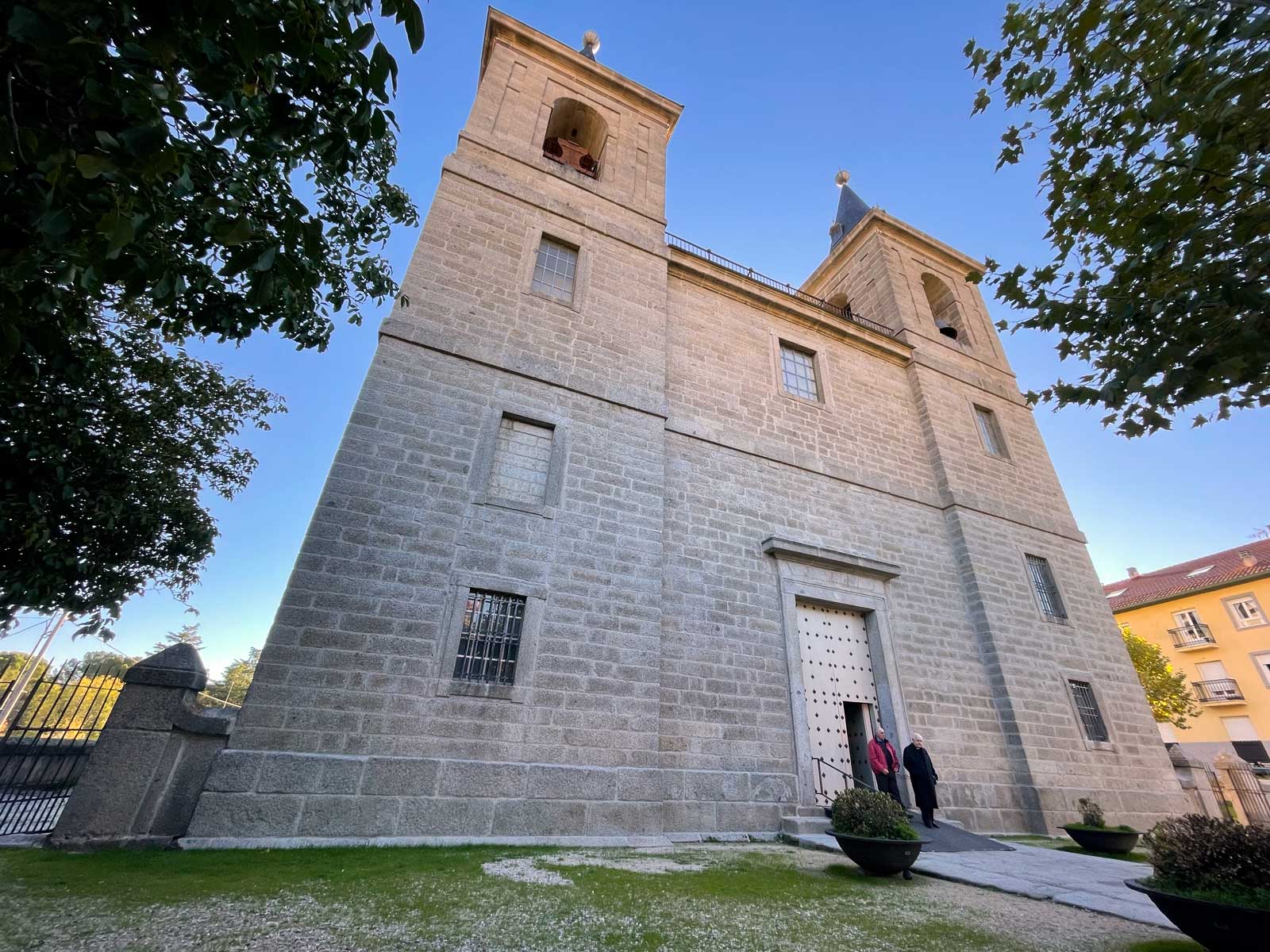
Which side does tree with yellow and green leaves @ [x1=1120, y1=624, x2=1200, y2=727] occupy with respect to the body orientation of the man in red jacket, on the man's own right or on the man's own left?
on the man's own left

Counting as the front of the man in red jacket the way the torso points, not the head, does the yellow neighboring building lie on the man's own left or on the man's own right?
on the man's own left

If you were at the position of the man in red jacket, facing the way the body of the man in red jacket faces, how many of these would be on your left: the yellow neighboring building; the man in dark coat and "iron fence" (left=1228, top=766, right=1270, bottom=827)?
3

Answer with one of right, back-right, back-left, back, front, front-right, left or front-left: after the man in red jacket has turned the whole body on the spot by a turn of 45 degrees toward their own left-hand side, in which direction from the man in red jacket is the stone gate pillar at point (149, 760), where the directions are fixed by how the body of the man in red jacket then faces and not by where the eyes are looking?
back-right

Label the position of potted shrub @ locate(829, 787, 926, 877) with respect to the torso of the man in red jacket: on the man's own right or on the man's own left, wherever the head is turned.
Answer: on the man's own right

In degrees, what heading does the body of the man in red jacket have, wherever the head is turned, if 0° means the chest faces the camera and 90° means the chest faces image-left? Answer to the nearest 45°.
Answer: approximately 315°

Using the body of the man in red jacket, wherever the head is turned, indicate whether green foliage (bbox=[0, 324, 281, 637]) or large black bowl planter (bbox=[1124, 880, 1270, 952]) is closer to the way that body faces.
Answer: the large black bowl planter

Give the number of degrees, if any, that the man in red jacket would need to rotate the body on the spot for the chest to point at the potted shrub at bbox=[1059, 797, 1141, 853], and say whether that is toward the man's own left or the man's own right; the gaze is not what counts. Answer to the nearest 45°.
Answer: approximately 90° to the man's own left
